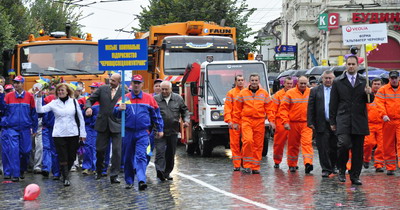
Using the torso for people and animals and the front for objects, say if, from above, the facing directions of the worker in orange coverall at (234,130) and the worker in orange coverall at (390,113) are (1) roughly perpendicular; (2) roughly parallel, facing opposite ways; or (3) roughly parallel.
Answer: roughly parallel

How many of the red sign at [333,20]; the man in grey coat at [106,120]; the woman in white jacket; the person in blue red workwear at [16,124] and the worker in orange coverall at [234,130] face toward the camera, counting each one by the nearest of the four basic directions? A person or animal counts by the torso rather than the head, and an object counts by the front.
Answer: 5

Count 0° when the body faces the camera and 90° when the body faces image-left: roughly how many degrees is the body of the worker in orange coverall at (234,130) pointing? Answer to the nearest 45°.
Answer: approximately 0°

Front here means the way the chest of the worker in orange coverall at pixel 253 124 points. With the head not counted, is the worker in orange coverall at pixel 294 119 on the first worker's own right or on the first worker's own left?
on the first worker's own left

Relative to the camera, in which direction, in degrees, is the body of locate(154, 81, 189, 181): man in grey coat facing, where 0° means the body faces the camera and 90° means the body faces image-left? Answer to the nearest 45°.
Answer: approximately 0°

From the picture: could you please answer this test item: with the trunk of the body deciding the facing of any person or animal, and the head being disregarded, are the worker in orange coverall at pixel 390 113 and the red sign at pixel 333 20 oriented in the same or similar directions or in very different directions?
same or similar directions

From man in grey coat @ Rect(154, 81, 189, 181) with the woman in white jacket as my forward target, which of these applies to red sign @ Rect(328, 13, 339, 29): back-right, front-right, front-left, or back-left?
back-right

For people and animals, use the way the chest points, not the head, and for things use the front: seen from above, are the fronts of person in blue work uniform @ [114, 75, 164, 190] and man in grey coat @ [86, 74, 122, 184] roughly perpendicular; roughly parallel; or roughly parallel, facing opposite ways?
roughly parallel

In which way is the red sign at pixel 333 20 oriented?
toward the camera

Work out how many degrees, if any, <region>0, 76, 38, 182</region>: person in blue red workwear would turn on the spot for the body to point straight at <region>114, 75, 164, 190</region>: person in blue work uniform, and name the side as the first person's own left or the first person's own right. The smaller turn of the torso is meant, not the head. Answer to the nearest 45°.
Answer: approximately 45° to the first person's own left

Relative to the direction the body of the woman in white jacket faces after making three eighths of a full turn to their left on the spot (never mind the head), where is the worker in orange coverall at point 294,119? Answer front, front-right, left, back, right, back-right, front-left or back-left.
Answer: front-right

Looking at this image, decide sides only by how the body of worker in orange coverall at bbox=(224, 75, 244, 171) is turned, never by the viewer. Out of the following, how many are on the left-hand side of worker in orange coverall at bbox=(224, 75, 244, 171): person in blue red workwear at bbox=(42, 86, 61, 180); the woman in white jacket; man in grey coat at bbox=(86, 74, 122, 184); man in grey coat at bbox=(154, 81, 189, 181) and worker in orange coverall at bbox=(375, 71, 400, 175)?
1

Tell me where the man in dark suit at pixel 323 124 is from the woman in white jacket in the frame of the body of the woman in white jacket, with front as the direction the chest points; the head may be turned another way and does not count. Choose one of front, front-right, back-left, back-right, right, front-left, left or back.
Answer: left

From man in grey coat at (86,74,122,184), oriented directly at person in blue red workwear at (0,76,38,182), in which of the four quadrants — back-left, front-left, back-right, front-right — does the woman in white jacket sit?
front-left

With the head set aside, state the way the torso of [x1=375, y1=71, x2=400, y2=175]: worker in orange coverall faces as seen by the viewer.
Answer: toward the camera
